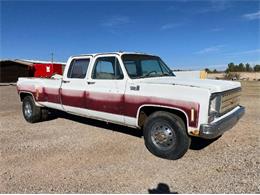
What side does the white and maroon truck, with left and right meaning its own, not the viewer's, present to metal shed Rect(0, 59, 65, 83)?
back

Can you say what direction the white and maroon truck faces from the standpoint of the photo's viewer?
facing the viewer and to the right of the viewer
